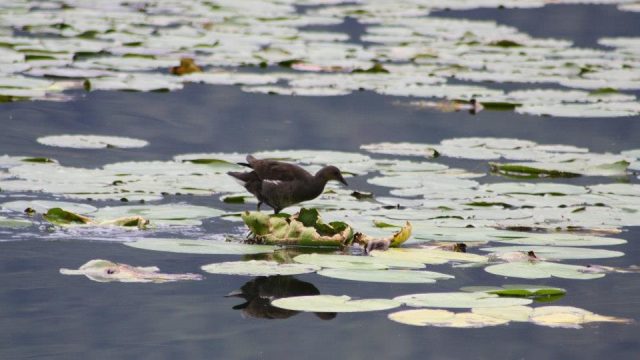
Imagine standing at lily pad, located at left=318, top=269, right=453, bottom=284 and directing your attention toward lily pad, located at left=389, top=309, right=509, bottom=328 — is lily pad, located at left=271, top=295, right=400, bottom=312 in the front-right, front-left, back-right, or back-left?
front-right

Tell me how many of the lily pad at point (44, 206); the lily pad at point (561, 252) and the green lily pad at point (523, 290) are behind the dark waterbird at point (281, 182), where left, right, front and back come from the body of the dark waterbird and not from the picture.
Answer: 1

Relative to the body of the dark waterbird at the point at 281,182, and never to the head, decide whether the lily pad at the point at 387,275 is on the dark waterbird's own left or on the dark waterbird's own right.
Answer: on the dark waterbird's own right

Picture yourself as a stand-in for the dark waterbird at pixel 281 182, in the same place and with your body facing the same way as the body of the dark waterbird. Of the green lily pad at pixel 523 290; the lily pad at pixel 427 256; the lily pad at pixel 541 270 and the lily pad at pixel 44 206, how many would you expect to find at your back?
1

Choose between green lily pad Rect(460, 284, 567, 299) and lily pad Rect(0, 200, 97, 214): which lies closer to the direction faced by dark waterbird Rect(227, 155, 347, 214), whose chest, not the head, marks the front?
the green lily pad

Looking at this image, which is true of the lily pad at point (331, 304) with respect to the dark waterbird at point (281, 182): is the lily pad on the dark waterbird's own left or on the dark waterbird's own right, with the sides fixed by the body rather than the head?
on the dark waterbird's own right

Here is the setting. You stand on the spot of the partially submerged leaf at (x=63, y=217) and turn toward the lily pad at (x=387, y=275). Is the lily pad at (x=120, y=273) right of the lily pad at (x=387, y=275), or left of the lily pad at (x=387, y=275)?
right

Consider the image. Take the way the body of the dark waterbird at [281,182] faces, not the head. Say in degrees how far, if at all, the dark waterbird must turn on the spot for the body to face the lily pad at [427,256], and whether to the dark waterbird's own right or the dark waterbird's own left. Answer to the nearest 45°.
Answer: approximately 45° to the dark waterbird's own right

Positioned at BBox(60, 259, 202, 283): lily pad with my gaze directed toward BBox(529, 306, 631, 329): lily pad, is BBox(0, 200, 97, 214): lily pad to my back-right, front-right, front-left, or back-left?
back-left

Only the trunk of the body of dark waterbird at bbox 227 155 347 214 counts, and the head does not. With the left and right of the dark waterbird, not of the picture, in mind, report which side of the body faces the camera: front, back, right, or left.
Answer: right

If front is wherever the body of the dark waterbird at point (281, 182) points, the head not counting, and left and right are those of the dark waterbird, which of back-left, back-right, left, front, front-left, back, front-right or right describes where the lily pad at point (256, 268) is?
right

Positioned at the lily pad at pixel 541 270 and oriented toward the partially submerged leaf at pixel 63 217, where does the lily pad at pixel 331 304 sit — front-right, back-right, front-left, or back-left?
front-left

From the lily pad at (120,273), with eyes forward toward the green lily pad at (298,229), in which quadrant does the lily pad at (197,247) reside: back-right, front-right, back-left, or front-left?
front-left

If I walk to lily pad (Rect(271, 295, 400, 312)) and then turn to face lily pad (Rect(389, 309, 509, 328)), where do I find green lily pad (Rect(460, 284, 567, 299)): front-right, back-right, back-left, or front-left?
front-left
